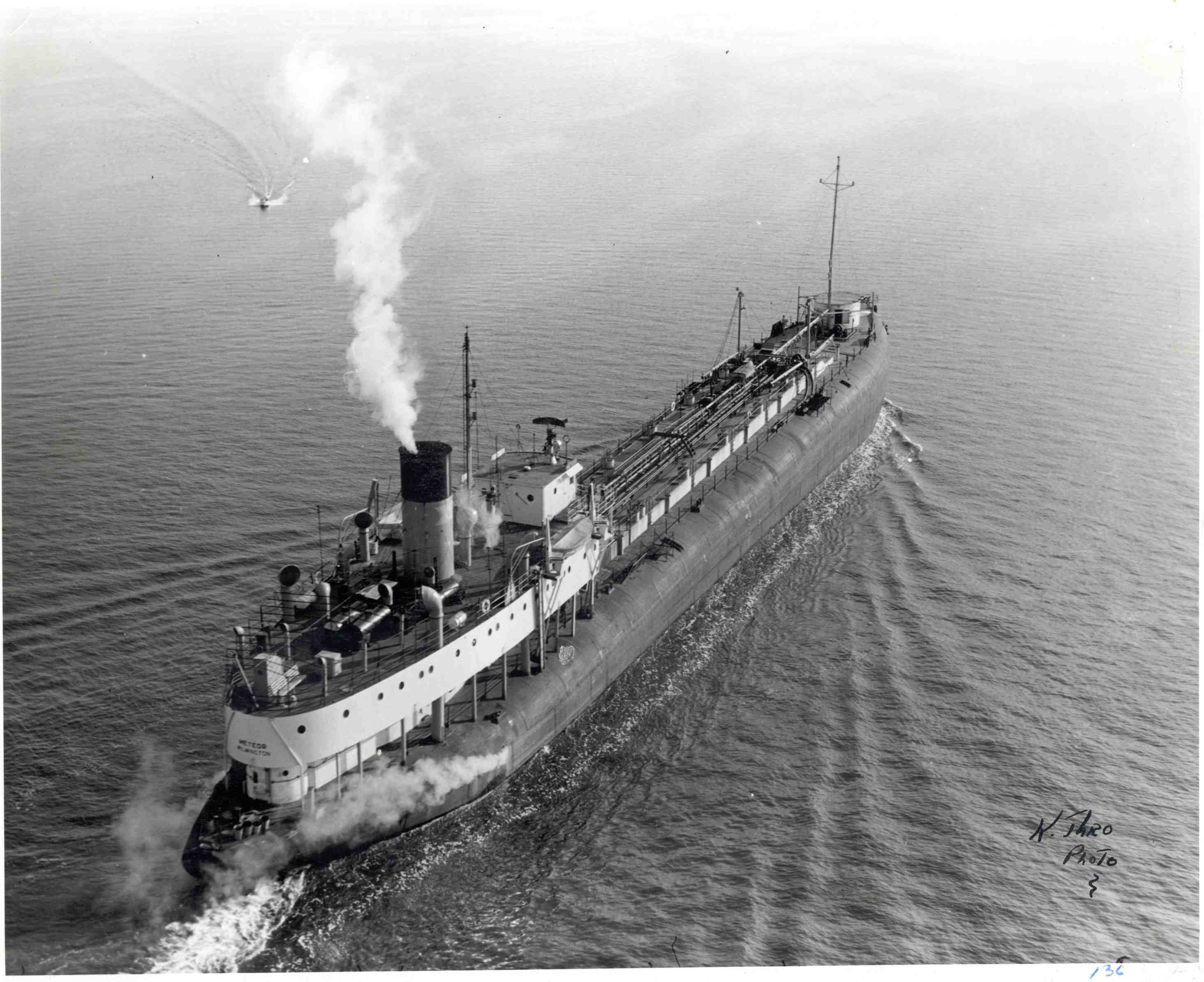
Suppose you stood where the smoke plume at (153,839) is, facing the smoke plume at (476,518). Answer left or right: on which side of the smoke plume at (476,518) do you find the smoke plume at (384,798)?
right

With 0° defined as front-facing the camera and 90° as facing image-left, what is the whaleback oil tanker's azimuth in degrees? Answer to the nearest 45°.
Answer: approximately 225°

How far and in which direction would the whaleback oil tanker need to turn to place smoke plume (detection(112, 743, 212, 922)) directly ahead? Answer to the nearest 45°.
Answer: approximately 180°
